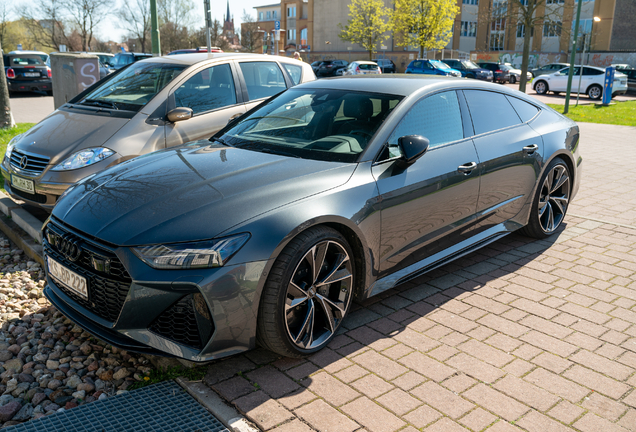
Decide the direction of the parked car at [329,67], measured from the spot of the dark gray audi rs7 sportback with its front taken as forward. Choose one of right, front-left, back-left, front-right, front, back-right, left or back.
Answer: back-right

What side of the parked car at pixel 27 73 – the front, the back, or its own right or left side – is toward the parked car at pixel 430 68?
right

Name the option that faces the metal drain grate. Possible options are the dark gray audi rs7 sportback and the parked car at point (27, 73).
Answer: the dark gray audi rs7 sportback

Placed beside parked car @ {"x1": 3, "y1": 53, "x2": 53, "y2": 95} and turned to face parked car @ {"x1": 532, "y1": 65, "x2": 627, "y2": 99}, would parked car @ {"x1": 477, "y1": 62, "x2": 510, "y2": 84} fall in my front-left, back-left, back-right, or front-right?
front-left

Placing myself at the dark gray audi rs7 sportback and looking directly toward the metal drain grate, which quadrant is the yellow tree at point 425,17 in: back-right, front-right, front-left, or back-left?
back-right

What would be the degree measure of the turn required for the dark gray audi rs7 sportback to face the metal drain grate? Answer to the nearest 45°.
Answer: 0° — it already faces it

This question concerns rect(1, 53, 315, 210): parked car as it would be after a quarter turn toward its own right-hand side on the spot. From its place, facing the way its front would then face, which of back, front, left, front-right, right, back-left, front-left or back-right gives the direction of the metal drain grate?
back-left

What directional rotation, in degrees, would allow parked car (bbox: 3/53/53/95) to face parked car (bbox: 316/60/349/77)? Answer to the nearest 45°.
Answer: approximately 45° to its right

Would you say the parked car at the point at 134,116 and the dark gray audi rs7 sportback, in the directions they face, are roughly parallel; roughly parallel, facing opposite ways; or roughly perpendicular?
roughly parallel

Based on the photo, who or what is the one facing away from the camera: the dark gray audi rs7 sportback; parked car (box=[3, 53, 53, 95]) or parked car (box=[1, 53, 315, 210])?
parked car (box=[3, 53, 53, 95])

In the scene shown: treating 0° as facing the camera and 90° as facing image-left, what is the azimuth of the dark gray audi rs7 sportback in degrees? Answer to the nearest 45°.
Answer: approximately 45°

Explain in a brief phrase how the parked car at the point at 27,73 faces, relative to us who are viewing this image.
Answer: facing away from the viewer

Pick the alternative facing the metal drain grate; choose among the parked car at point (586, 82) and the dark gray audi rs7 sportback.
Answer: the dark gray audi rs7 sportback

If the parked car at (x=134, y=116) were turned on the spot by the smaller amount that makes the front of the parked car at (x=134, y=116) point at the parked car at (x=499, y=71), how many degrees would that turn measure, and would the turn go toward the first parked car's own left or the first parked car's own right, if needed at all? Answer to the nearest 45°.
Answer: approximately 180°

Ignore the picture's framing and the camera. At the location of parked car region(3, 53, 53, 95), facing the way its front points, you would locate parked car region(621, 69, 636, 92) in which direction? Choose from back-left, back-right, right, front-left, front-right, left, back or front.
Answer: right

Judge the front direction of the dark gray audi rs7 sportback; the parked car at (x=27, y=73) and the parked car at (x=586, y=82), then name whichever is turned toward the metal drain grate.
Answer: the dark gray audi rs7 sportback

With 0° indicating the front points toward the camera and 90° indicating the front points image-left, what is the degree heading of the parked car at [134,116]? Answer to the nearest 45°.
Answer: approximately 45°

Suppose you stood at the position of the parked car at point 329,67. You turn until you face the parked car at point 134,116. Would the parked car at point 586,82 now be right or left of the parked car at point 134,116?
left
